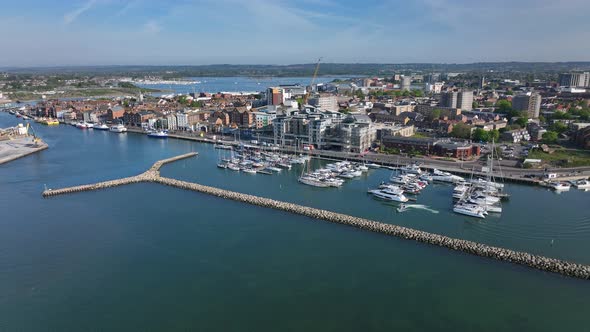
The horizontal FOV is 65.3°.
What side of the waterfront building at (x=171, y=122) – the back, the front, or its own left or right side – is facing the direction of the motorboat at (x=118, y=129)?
right

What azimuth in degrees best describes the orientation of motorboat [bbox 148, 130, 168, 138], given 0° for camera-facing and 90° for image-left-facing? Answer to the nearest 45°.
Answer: approximately 90°

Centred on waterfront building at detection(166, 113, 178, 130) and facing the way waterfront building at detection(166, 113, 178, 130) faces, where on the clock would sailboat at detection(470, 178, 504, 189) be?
The sailboat is roughly at 11 o'clock from the waterfront building.

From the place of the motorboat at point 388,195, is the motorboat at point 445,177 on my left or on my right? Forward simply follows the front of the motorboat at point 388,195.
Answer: on my right

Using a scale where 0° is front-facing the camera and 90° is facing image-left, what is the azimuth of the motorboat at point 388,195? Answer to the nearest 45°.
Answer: approximately 90°

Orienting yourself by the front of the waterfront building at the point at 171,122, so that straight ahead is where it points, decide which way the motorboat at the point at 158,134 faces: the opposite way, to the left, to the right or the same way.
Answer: to the right
